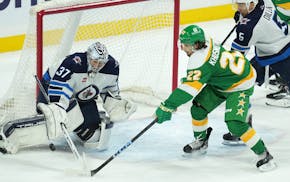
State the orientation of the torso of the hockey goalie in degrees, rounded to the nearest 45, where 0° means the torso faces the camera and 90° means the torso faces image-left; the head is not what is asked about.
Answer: approximately 315°

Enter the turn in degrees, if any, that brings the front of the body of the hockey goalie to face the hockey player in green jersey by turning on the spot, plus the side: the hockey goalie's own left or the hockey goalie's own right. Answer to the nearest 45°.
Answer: approximately 45° to the hockey goalie's own left

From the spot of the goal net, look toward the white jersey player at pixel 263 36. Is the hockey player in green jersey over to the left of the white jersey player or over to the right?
right

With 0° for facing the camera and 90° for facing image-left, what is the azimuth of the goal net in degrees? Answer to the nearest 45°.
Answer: approximately 315°
